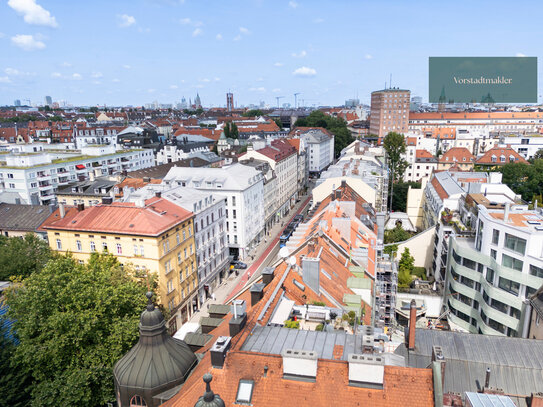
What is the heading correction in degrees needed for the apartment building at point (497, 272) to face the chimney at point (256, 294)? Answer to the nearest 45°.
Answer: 0° — it already faces it

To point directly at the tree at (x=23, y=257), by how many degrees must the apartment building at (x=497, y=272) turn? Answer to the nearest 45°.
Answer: approximately 45° to its right
